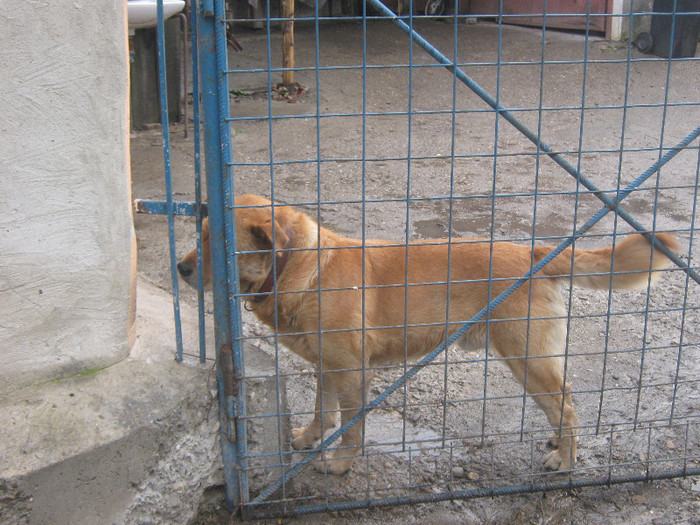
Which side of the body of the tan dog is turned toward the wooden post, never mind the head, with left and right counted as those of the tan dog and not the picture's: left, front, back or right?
right

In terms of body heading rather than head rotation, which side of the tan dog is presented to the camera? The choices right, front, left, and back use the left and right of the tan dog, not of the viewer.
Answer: left
